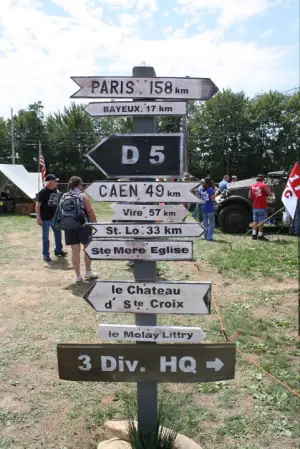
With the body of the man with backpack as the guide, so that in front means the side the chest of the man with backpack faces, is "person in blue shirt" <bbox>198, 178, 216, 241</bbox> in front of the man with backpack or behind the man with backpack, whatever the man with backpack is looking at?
in front

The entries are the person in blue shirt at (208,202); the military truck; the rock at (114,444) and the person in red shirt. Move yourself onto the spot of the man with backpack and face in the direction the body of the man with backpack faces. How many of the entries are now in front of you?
3

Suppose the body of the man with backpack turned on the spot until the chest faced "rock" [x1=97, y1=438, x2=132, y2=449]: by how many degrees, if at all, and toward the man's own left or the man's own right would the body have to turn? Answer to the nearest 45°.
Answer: approximately 135° to the man's own right

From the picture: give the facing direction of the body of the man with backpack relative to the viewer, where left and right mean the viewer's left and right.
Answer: facing away from the viewer and to the right of the viewer

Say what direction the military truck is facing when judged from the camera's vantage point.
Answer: facing to the left of the viewer

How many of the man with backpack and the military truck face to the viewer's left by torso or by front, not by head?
1

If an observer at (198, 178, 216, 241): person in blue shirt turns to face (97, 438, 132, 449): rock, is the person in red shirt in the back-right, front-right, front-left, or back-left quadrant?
back-left

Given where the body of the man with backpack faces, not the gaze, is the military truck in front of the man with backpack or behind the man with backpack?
in front

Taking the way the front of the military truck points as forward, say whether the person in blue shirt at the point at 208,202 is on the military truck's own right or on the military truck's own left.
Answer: on the military truck's own left

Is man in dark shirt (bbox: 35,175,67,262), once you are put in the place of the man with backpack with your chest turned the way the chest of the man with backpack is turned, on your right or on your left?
on your left
